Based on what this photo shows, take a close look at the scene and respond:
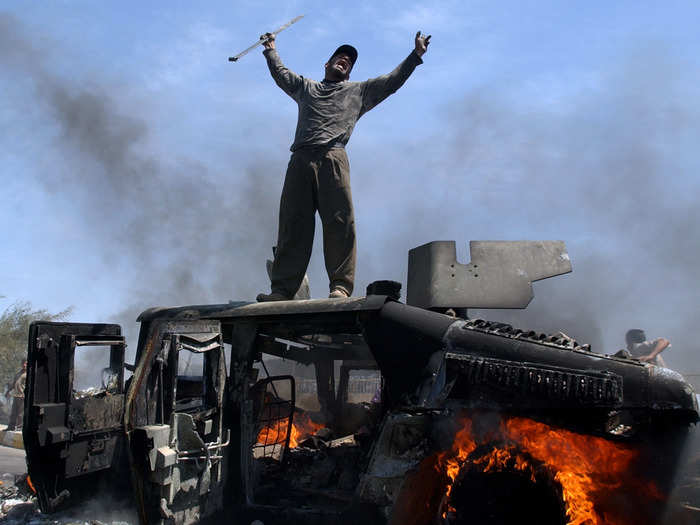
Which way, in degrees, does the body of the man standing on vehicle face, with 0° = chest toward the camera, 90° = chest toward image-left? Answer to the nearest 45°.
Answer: approximately 0°

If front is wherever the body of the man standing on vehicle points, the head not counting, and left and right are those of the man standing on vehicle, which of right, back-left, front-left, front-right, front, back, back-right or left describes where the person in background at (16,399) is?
back-right

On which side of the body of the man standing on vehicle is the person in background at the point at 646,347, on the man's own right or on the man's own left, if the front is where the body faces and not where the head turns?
on the man's own left
